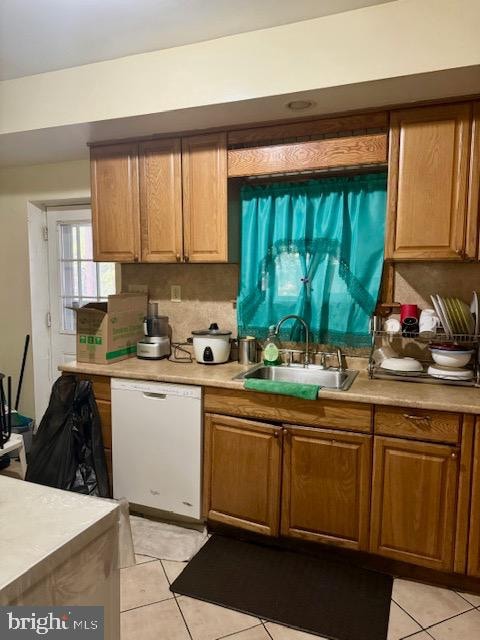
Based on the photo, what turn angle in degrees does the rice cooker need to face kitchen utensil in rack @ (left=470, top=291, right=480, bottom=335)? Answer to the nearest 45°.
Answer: approximately 90° to its left

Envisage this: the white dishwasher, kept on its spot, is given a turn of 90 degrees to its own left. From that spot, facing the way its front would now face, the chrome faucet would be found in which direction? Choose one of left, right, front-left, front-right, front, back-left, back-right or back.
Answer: front-left

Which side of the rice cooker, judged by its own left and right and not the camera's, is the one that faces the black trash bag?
right

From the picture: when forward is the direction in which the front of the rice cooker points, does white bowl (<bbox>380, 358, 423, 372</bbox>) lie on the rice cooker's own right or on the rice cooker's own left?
on the rice cooker's own left

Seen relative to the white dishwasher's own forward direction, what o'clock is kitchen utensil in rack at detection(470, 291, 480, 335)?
The kitchen utensil in rack is roughly at 8 o'clock from the white dishwasher.

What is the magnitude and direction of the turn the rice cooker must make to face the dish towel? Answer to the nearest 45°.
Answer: approximately 45° to its left

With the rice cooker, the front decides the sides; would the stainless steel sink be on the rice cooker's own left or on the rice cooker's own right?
on the rice cooker's own left

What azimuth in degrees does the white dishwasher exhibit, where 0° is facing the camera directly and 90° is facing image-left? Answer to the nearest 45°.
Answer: approximately 45°

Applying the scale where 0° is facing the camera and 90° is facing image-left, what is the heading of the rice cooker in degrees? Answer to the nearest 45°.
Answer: approximately 0°

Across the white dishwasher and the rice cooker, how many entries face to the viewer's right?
0

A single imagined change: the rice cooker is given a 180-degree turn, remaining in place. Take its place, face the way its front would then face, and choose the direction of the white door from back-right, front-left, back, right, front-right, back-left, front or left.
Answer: front-left
